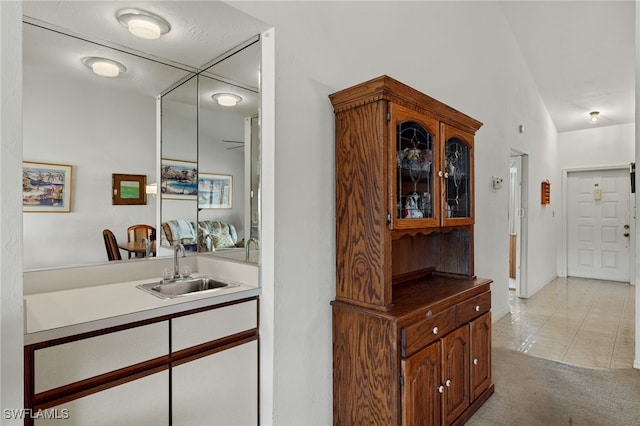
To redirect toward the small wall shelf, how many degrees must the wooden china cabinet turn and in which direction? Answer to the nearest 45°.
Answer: approximately 90° to its left

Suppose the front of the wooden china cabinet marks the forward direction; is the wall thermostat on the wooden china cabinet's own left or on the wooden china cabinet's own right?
on the wooden china cabinet's own left

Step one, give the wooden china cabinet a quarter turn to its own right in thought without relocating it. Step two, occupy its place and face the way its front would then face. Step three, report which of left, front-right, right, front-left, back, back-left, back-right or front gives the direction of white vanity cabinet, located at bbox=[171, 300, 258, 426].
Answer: front

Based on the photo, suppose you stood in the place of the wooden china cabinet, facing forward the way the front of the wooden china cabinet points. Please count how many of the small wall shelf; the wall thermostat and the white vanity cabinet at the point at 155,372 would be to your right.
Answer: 1

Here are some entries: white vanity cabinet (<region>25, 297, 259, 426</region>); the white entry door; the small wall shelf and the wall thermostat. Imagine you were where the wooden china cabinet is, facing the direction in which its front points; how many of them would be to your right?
1

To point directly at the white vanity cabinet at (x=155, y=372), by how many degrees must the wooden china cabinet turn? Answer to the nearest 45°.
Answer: approximately 90° to its right

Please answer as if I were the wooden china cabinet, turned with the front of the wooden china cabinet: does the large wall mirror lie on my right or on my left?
on my right

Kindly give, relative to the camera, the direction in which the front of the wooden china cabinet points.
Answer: facing the viewer and to the right of the viewer

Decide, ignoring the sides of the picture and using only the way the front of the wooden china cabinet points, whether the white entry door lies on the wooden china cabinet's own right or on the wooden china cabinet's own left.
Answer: on the wooden china cabinet's own left
